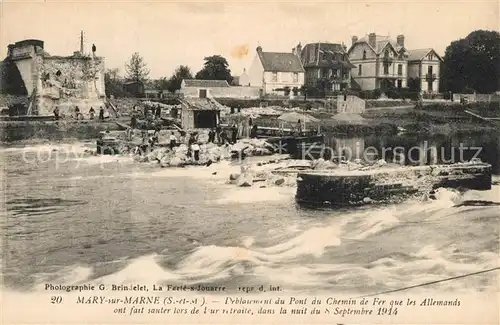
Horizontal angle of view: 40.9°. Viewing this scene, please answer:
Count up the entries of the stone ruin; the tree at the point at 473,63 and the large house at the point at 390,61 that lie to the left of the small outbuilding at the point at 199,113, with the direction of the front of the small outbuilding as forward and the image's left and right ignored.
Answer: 2

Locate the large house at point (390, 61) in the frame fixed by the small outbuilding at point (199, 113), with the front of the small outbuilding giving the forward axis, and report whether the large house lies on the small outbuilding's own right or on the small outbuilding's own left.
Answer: on the small outbuilding's own left

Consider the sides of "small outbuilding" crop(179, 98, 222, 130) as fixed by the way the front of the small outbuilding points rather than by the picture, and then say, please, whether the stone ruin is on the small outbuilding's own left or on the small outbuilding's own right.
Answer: on the small outbuilding's own right

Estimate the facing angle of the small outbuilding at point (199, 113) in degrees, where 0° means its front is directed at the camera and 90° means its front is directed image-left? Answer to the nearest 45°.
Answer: approximately 0°

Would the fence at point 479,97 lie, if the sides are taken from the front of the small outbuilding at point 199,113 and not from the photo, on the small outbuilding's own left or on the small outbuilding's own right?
on the small outbuilding's own left

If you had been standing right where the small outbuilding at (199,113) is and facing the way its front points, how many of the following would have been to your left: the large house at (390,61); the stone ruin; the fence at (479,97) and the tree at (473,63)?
3
